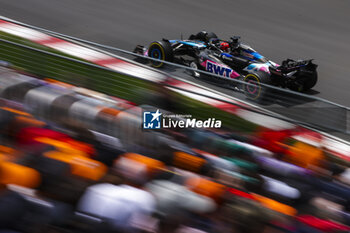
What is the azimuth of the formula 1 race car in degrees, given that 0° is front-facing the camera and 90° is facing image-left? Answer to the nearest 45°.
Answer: approximately 135°
